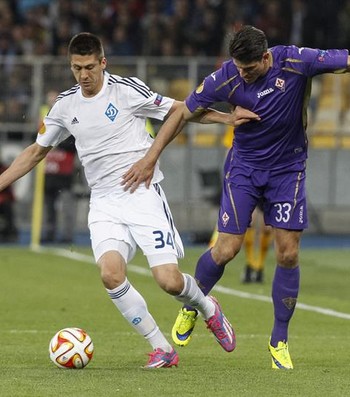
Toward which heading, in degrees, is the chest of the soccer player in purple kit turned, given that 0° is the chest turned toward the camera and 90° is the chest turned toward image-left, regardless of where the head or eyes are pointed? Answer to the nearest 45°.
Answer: approximately 0°

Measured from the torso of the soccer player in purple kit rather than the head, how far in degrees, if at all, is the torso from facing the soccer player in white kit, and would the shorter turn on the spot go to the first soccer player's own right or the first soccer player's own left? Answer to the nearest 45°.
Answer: approximately 90° to the first soccer player's own right

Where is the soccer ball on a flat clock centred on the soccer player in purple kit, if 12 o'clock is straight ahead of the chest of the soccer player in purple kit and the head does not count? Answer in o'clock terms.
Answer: The soccer ball is roughly at 2 o'clock from the soccer player in purple kit.
